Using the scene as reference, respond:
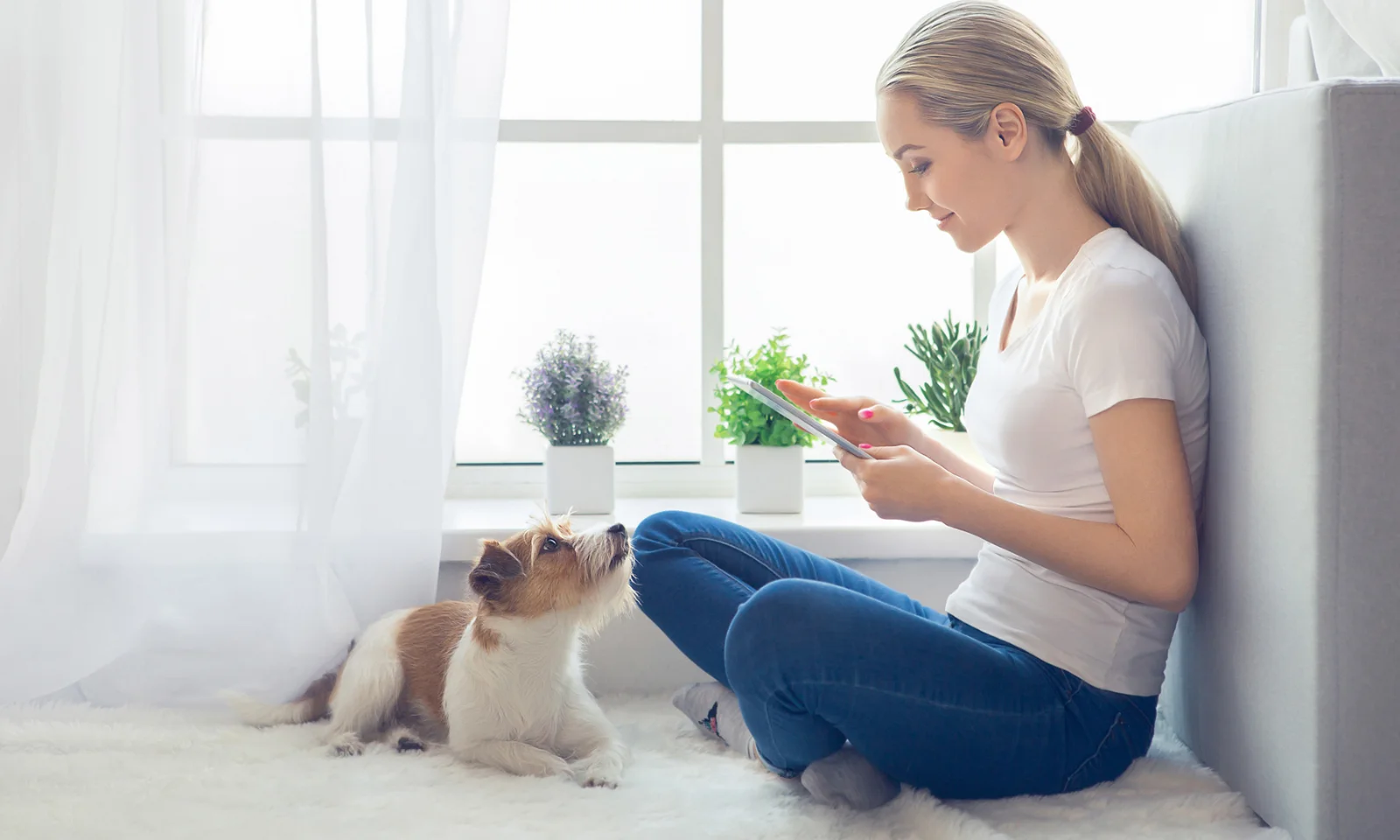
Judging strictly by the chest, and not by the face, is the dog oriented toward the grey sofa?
yes

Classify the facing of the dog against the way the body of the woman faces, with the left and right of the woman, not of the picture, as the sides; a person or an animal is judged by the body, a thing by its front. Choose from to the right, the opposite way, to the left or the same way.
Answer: the opposite way

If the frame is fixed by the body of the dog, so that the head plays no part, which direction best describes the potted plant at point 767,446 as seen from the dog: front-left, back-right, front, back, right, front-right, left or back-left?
left

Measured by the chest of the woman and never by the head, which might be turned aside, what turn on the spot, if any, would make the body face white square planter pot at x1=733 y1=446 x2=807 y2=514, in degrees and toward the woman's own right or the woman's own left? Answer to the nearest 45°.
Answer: approximately 45° to the woman's own right

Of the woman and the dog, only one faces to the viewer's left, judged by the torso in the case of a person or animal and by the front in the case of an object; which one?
the woman

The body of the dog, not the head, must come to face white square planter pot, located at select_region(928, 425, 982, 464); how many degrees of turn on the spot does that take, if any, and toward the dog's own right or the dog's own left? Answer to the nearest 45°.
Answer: approximately 45° to the dog's own left

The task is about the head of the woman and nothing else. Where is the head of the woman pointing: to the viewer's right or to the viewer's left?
to the viewer's left

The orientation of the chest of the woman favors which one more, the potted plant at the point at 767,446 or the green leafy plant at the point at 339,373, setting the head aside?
the green leafy plant

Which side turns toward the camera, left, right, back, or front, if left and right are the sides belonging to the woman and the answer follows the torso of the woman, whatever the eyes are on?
left

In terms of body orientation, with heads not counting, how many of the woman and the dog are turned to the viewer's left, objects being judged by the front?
1
